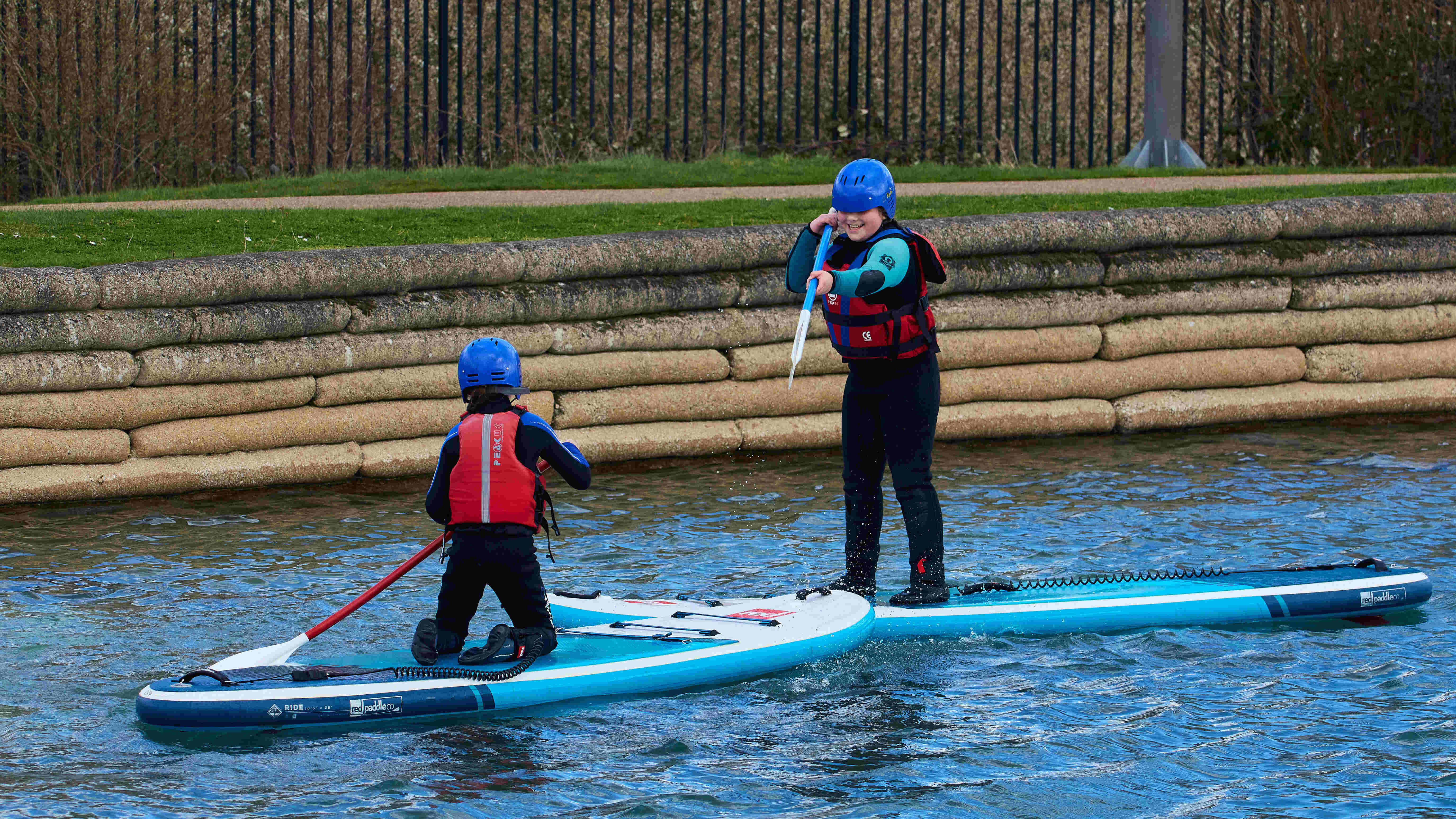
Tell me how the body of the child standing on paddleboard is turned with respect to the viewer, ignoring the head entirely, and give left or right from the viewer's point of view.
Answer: facing the viewer and to the left of the viewer

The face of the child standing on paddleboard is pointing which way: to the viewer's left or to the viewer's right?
to the viewer's left

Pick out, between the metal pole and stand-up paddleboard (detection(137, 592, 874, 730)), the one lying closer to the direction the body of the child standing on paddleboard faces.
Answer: the stand-up paddleboard

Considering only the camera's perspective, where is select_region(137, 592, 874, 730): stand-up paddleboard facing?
facing away from the viewer and to the right of the viewer

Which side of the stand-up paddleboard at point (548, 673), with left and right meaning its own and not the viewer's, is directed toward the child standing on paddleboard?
front

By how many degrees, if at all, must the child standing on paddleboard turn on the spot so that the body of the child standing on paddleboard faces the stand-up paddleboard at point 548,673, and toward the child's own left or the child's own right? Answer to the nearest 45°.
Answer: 0° — they already face it

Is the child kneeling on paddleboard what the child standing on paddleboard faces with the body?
yes

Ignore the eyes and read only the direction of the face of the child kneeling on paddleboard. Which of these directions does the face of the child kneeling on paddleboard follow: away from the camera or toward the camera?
away from the camera

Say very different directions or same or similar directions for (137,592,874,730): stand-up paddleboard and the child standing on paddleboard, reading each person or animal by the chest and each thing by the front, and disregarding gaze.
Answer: very different directions
